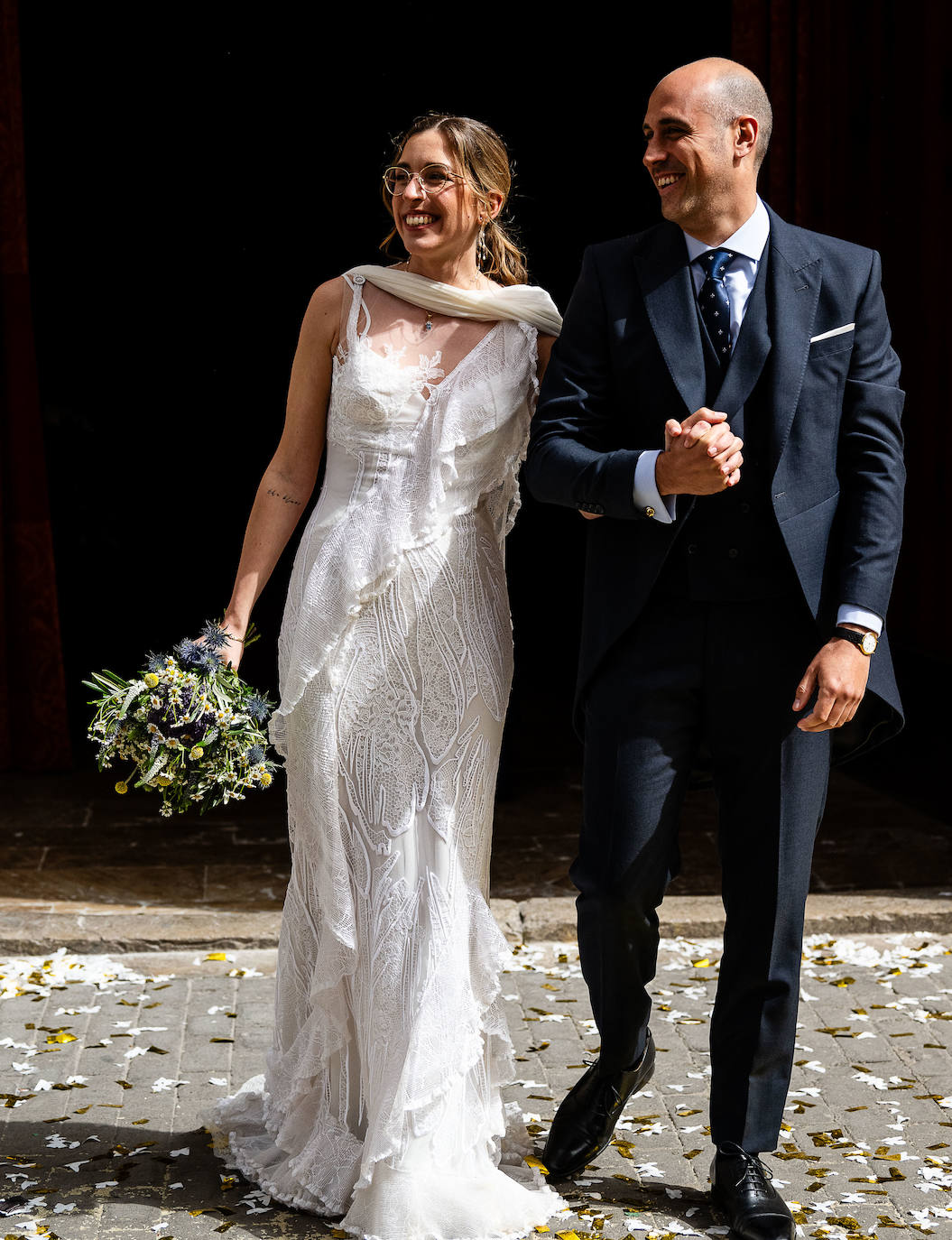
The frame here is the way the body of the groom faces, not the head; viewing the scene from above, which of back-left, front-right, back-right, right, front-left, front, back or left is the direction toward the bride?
right

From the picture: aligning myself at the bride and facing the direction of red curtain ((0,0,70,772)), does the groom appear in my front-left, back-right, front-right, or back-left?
back-right

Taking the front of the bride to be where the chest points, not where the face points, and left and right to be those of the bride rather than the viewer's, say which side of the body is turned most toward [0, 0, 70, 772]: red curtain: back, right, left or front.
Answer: back

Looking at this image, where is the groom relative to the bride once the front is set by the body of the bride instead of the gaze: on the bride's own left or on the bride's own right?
on the bride's own left

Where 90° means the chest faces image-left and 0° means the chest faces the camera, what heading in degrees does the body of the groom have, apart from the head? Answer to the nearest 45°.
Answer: approximately 0°

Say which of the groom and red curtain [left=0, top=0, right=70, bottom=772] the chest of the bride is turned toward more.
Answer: the groom

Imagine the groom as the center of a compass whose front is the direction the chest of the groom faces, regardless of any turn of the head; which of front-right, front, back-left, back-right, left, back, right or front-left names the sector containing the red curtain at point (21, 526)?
back-right

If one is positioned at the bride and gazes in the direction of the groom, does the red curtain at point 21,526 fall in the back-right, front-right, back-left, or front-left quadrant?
back-left

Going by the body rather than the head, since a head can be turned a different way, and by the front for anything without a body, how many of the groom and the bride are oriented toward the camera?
2
